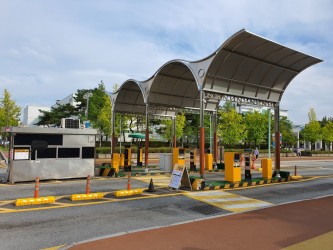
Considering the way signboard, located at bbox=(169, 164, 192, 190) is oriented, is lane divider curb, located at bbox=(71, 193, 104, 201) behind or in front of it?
in front

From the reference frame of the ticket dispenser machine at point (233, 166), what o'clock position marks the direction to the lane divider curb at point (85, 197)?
The lane divider curb is roughly at 3 o'clock from the ticket dispenser machine.

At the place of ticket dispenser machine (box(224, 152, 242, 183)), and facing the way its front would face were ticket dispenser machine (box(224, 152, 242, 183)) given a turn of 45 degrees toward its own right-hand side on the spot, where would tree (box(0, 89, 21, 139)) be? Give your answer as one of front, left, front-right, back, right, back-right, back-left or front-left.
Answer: back-right

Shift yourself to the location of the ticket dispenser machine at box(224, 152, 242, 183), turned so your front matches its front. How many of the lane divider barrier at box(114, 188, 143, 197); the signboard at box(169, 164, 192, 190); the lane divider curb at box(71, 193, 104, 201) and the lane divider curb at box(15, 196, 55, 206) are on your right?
4

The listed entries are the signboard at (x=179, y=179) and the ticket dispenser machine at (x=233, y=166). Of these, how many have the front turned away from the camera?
0

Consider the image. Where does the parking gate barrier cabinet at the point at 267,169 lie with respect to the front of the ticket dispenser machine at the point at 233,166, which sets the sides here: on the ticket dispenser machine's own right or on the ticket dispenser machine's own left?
on the ticket dispenser machine's own left

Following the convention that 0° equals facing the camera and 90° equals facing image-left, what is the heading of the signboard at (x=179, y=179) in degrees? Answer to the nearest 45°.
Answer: approximately 45°

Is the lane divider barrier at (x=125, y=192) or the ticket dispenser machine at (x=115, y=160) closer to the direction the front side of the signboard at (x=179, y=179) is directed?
the lane divider barrier

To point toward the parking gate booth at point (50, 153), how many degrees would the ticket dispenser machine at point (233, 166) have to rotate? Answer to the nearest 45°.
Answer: approximately 135° to its right

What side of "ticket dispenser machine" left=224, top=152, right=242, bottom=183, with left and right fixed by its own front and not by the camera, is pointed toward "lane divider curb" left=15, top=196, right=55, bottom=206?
right

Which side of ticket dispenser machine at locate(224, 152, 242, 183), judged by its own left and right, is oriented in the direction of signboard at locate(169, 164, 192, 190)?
right

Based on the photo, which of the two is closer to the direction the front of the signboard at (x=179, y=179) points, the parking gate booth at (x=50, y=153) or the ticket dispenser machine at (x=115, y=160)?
the parking gate booth
